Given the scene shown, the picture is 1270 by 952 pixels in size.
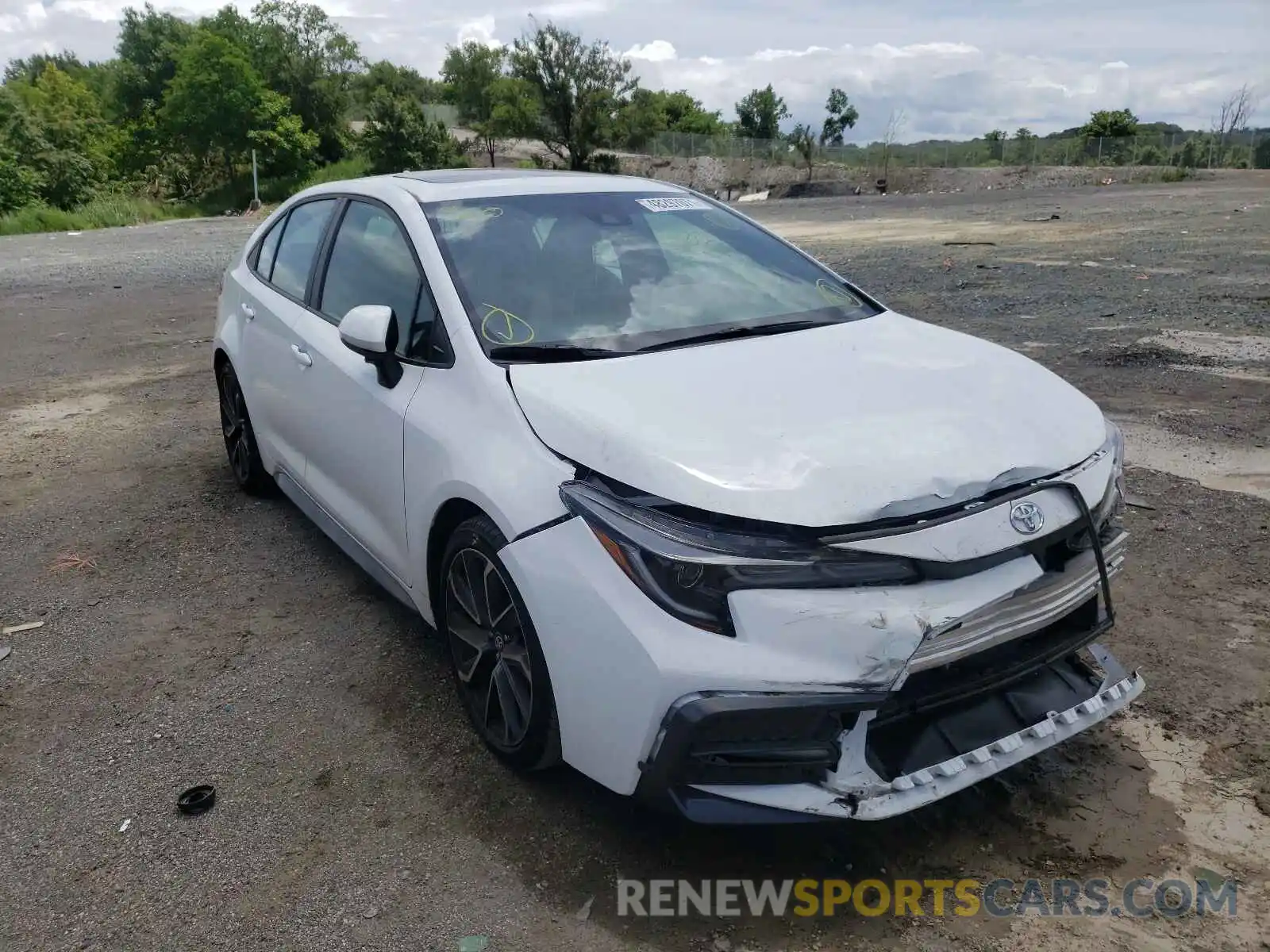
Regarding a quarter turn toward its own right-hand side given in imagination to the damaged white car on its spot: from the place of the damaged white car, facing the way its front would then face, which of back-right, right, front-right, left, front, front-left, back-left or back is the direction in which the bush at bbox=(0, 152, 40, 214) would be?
right

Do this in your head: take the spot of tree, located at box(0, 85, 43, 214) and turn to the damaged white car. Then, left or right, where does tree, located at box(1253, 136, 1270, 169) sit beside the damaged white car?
left

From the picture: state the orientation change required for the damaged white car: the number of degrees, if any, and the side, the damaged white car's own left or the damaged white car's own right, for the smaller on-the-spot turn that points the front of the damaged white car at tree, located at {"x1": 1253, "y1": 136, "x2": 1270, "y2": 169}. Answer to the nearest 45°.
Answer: approximately 90° to the damaged white car's own left

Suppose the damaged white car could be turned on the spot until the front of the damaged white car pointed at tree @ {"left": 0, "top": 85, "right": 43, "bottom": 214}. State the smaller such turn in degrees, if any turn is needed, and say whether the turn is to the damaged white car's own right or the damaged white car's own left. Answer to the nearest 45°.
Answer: approximately 180°

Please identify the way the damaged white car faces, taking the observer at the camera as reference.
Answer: facing the viewer and to the right of the viewer

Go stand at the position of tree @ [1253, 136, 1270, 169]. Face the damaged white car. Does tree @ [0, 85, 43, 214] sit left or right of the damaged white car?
right
